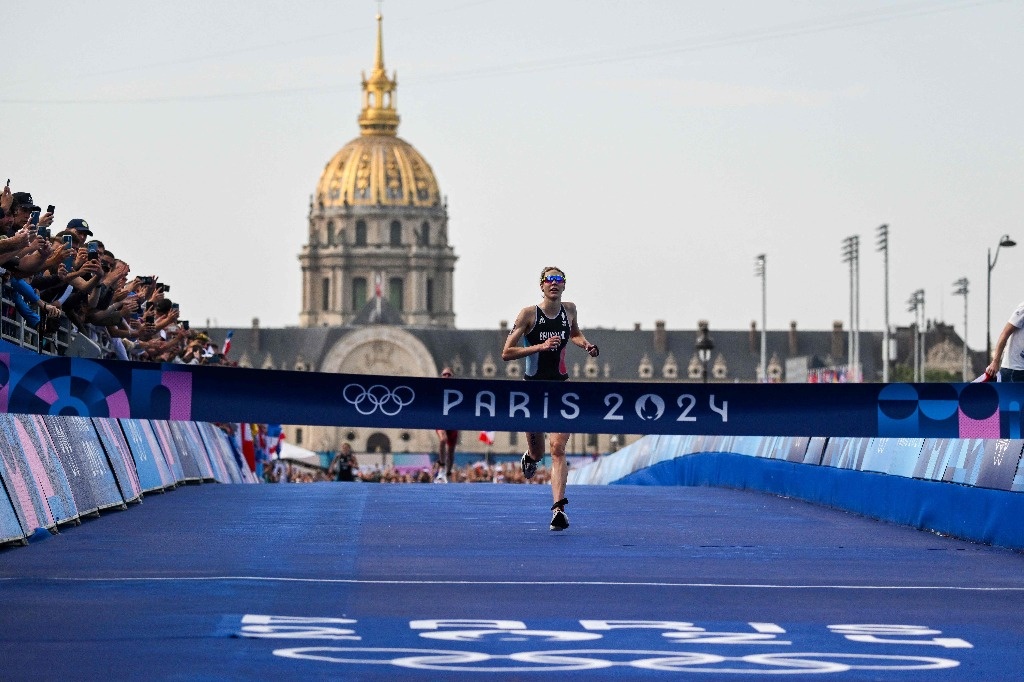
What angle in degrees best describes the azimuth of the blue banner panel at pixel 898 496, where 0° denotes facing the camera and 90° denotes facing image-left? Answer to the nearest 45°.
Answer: approximately 45°

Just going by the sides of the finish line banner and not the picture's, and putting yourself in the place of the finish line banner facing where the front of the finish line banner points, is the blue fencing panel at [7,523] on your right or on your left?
on your right

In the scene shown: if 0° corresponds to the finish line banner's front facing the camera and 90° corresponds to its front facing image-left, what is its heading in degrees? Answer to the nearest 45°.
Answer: approximately 0°

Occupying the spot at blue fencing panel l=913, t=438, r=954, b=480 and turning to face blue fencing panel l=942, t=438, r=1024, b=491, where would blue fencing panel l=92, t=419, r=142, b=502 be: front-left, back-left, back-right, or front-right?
back-right

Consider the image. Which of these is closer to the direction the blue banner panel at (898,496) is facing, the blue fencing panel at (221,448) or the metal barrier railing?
the metal barrier railing
